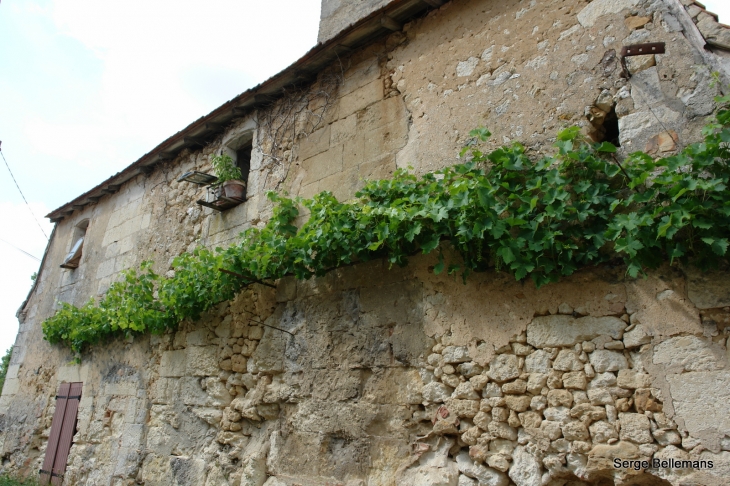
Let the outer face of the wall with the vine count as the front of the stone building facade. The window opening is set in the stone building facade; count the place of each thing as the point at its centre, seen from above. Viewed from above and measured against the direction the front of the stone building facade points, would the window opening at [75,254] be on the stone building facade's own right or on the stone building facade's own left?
on the stone building facade's own right

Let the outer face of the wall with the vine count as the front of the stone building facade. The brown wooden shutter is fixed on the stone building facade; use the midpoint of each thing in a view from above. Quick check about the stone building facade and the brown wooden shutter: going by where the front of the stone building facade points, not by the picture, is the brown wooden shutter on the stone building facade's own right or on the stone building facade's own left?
on the stone building facade's own right
